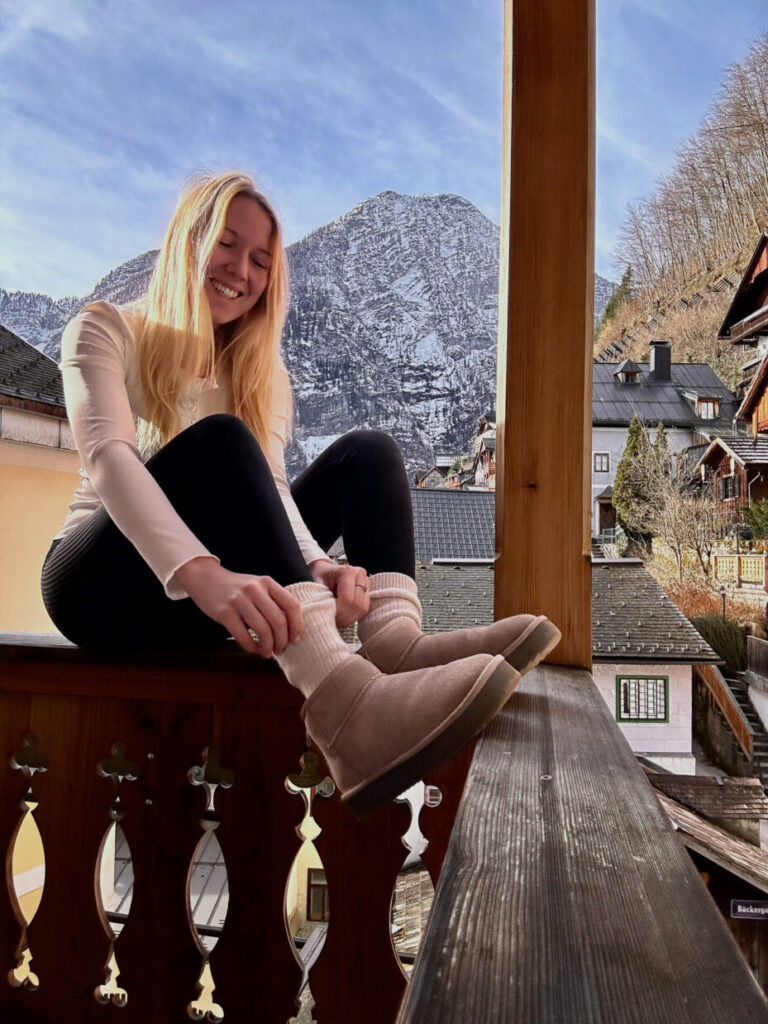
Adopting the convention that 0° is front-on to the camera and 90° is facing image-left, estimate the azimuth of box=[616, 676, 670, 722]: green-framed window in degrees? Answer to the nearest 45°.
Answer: approximately 0°

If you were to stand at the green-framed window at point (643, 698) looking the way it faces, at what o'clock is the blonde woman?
The blonde woman is roughly at 1 o'clock from the green-framed window.

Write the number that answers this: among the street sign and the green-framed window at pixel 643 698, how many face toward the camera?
2

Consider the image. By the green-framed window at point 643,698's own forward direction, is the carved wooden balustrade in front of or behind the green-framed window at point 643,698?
in front

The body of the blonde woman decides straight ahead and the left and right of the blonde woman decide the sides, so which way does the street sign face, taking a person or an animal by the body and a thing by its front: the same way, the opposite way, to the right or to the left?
to the right
